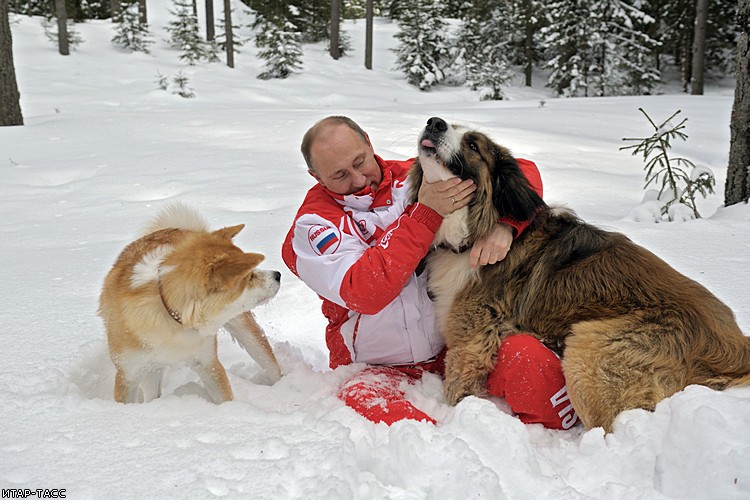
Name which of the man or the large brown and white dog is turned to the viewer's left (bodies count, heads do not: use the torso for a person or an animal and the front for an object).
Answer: the large brown and white dog

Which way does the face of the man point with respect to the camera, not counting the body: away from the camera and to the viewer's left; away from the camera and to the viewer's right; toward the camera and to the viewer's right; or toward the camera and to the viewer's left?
toward the camera and to the viewer's right

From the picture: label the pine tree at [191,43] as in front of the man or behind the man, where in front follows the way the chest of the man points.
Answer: behind

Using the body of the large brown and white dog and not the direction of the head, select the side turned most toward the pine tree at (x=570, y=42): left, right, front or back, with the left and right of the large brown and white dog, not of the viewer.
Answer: right

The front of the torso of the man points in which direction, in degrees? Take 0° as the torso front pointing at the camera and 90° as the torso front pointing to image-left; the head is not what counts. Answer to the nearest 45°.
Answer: approximately 315°

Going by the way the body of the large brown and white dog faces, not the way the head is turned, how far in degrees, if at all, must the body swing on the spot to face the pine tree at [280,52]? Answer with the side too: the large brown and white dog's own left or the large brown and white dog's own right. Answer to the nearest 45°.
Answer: approximately 45° to the large brown and white dog's own right

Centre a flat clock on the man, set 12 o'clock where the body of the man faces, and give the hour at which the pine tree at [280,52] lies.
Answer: The pine tree is roughly at 7 o'clock from the man.

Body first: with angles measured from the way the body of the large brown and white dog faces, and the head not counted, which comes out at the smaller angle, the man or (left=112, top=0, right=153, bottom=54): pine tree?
the man

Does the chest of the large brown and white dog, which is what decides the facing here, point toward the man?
yes

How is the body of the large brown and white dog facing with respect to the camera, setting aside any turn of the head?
to the viewer's left

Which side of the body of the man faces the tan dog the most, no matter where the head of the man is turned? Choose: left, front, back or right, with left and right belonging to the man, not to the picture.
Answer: right

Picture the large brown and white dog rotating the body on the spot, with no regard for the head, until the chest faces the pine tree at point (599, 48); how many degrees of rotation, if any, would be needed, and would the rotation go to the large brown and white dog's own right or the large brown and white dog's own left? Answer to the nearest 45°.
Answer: approximately 90° to the large brown and white dog's own right

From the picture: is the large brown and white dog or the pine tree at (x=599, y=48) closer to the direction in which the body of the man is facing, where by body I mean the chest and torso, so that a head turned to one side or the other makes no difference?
the large brown and white dog
